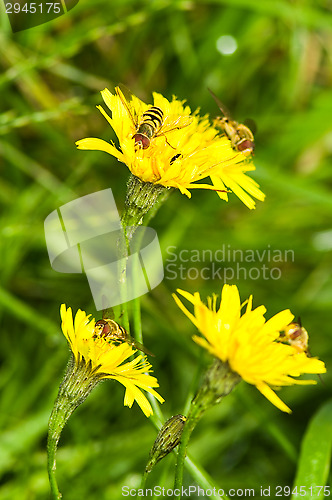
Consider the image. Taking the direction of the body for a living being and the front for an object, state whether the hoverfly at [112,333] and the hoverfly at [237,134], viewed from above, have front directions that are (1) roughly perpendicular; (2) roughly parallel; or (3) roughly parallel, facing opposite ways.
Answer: roughly perpendicular
